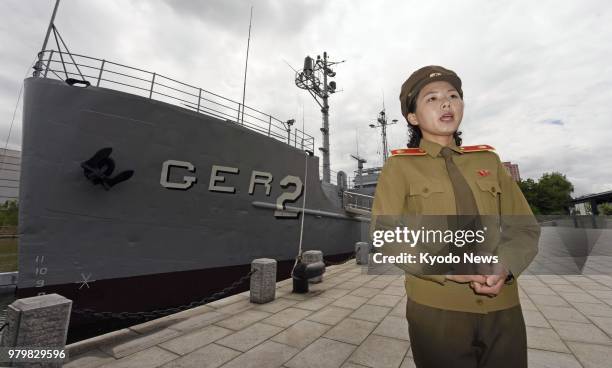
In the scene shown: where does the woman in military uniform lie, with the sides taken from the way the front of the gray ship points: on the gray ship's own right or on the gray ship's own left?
on the gray ship's own left

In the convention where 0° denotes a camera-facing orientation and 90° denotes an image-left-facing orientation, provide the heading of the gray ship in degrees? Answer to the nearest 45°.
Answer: approximately 45°

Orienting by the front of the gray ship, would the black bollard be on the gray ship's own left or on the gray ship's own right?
on the gray ship's own left

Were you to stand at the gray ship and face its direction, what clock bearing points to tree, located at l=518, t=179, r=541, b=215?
The tree is roughly at 7 o'clock from the gray ship.

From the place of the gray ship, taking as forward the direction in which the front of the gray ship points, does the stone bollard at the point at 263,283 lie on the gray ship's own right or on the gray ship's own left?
on the gray ship's own left

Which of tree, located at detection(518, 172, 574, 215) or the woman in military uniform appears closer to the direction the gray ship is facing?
the woman in military uniform

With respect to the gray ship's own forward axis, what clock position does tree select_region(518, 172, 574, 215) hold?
The tree is roughly at 7 o'clock from the gray ship.

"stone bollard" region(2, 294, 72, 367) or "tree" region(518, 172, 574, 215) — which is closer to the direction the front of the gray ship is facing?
the stone bollard

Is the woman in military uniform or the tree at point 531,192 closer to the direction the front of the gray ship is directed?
the woman in military uniform

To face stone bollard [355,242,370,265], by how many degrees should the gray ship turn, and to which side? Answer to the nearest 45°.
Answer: approximately 135° to its left

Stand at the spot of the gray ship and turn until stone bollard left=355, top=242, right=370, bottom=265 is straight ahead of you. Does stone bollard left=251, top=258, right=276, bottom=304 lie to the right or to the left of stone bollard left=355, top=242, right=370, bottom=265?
right

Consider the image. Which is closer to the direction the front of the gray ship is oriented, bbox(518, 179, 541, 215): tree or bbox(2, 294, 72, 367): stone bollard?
the stone bollard
